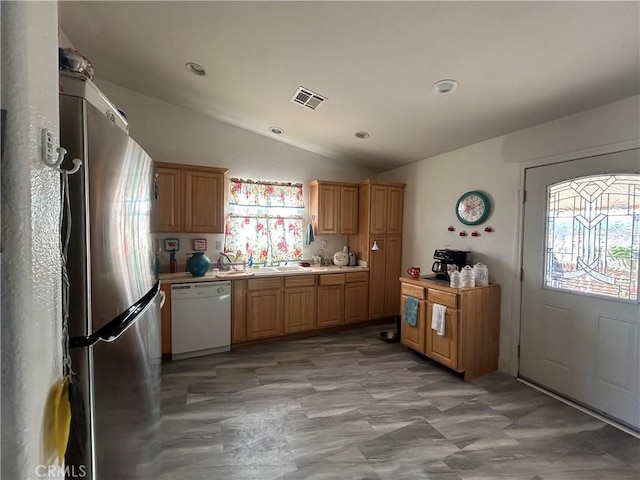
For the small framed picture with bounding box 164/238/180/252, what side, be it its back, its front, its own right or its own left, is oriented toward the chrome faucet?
left

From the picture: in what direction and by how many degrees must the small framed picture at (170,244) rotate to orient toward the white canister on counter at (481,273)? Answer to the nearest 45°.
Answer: approximately 45° to its left

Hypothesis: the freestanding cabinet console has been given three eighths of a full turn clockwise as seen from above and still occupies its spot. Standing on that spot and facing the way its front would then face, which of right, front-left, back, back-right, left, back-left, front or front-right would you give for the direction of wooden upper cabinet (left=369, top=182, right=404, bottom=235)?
front-left

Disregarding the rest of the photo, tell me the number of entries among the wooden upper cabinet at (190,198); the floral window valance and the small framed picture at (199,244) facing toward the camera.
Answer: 3

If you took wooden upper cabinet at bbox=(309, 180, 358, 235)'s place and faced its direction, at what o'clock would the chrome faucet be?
The chrome faucet is roughly at 4 o'clock from the wooden upper cabinet.

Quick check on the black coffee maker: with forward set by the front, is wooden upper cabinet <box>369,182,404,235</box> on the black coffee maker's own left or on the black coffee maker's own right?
on the black coffee maker's own right

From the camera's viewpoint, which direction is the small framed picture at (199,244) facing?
toward the camera

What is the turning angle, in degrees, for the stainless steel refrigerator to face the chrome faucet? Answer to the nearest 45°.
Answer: approximately 90° to its left

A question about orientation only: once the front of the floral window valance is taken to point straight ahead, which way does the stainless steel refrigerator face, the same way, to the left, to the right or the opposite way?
to the left

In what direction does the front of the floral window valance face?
toward the camera

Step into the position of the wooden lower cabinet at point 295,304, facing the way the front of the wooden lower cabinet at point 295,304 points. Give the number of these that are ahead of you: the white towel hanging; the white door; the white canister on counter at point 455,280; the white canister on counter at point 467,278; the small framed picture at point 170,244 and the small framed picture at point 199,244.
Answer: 4

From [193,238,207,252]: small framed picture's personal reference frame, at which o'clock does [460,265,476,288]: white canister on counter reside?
The white canister on counter is roughly at 10 o'clock from the small framed picture.

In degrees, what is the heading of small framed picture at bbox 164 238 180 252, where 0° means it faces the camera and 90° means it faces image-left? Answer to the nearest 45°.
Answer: approximately 0°

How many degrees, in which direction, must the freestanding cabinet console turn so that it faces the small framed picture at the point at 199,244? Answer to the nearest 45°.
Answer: approximately 45° to its right

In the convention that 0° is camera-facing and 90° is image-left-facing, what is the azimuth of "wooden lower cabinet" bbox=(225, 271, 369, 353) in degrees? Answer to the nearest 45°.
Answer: approximately 315°

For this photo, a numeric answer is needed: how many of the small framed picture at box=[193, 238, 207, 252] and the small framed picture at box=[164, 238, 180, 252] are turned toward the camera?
2

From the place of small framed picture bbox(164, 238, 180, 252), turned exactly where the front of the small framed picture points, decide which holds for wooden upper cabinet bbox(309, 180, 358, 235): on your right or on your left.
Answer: on your left
